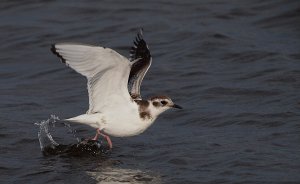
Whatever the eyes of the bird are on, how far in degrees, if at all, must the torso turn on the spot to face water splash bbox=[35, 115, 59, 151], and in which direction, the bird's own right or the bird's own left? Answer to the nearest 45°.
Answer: approximately 135° to the bird's own left

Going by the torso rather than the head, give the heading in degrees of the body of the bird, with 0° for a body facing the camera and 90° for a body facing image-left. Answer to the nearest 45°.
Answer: approximately 270°
